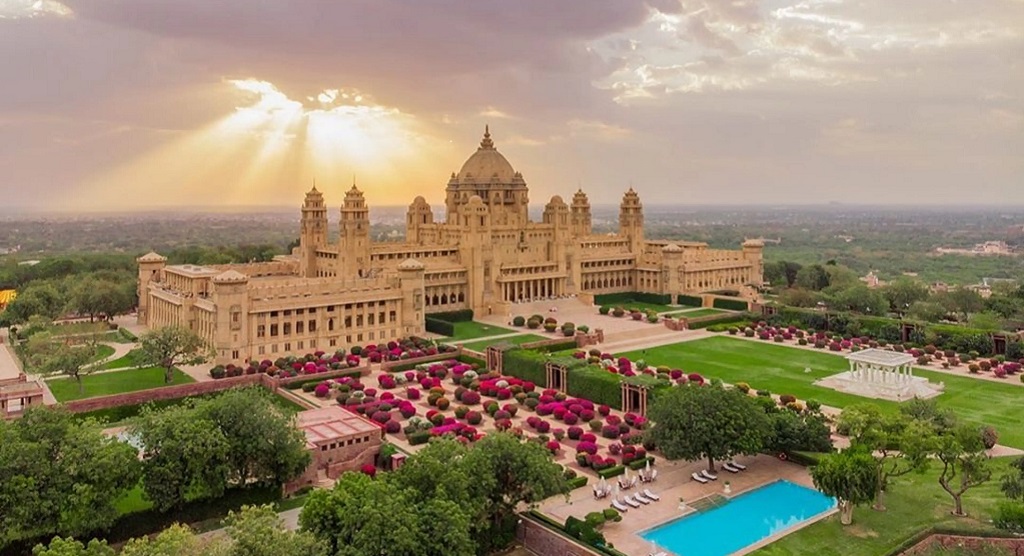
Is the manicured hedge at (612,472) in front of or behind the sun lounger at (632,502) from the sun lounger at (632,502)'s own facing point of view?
behind

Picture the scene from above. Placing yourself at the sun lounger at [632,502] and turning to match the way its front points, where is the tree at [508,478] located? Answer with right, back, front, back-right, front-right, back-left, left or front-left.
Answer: right

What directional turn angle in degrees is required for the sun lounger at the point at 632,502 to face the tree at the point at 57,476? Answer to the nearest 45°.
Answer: approximately 135° to its right

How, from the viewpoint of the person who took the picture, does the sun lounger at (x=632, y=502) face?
facing the viewer and to the right of the viewer

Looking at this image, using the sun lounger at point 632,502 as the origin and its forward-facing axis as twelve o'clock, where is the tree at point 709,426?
The tree is roughly at 9 o'clock from the sun lounger.

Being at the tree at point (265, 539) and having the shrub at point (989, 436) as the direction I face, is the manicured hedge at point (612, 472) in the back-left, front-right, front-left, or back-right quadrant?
front-left

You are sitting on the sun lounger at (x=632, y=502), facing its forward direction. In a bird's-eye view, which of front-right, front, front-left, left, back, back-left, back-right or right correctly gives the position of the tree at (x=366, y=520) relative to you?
right

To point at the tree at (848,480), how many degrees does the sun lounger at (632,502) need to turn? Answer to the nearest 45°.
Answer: approximately 45° to its left

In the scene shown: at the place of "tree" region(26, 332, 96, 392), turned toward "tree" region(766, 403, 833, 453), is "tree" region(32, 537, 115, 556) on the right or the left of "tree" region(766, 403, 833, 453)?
right

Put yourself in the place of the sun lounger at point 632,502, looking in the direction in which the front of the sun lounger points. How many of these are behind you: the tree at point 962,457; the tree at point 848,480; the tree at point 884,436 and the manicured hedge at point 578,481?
1

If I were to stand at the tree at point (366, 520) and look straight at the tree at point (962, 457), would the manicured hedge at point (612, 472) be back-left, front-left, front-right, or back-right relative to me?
front-left

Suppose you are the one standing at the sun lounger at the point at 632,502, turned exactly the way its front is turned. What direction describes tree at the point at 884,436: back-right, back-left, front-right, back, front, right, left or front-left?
front-left

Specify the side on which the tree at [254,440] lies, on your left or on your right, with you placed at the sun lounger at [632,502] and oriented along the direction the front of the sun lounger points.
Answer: on your right

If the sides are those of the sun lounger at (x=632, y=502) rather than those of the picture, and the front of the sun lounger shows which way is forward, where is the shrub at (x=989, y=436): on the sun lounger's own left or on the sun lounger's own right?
on the sun lounger's own left

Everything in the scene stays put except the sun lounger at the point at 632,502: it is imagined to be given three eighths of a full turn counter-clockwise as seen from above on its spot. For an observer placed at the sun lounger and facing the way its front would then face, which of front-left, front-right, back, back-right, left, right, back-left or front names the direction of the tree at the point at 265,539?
back-left
